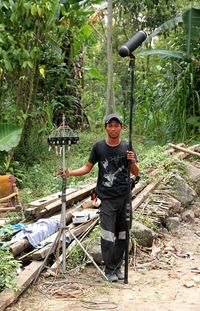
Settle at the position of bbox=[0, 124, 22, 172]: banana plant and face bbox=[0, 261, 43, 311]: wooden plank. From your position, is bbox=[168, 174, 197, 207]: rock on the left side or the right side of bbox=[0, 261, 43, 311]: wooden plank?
left

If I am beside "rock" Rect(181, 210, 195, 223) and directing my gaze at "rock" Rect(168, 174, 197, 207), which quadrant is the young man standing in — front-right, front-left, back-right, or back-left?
back-left

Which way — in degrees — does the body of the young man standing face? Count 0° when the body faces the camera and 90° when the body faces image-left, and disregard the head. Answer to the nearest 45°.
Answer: approximately 0°

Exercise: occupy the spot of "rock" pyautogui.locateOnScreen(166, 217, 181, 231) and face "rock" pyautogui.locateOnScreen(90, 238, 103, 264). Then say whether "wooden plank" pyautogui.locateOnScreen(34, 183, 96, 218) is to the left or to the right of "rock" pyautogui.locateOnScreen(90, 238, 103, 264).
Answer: right

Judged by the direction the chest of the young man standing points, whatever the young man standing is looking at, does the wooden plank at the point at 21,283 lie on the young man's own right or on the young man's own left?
on the young man's own right

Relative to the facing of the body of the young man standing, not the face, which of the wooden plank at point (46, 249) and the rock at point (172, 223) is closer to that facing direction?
the wooden plank

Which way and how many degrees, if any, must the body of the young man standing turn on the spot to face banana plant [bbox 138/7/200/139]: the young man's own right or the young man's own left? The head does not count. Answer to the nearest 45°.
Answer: approximately 180°

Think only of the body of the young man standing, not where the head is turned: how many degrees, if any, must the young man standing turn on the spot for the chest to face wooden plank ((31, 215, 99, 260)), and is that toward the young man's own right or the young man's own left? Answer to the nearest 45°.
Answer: approximately 90° to the young man's own right
